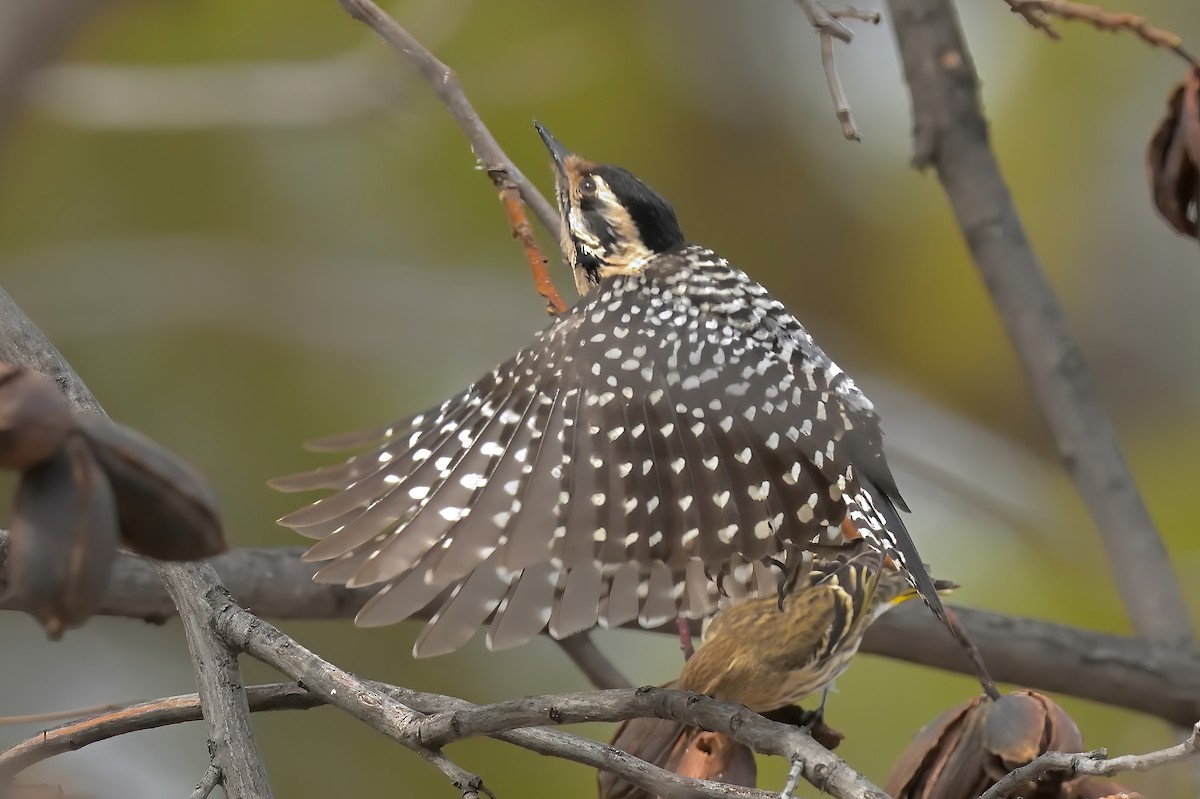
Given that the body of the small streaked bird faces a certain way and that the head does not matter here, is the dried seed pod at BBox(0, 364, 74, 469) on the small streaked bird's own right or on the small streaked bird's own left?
on the small streaked bird's own left

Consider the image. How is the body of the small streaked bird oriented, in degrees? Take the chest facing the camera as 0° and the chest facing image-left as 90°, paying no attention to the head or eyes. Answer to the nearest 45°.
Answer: approximately 90°

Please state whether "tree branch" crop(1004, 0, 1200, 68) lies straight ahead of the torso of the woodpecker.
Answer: no

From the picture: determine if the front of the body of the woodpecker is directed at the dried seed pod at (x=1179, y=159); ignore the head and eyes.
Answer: no

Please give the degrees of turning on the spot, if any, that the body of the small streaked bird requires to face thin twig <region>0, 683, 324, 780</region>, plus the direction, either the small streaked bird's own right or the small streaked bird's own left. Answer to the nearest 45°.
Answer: approximately 45° to the small streaked bird's own left
